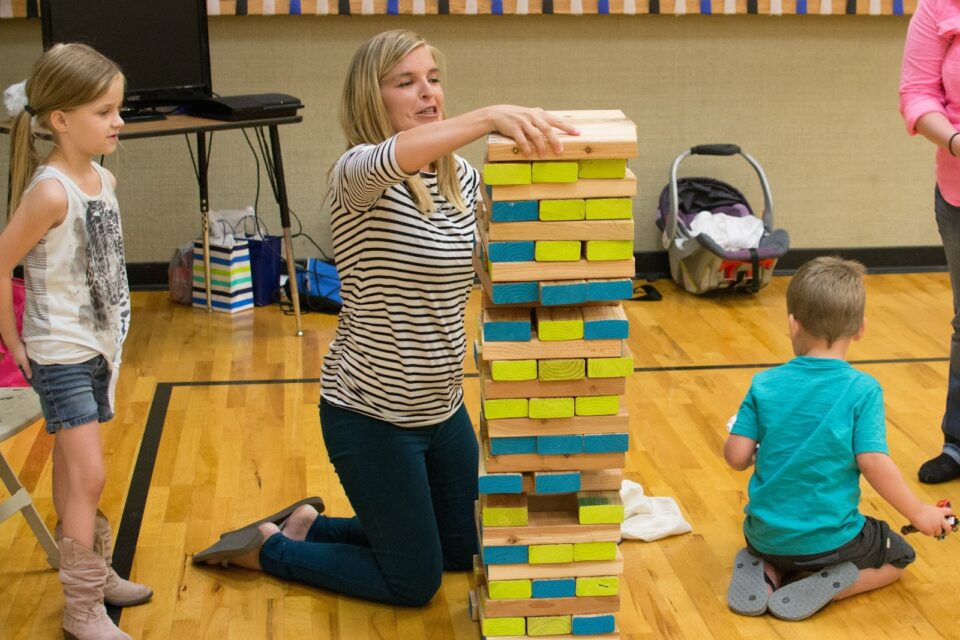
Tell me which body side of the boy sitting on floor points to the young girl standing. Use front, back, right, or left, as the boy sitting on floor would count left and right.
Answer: left

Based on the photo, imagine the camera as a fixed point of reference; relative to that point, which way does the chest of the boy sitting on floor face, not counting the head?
away from the camera

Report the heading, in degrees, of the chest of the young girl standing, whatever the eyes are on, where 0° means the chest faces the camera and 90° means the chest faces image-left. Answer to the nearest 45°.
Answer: approximately 315°

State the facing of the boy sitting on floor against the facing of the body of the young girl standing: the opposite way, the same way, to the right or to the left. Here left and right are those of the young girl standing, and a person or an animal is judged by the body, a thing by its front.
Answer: to the left

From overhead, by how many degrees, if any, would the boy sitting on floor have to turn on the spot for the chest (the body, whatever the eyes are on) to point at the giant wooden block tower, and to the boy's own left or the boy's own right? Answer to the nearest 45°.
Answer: approximately 135° to the boy's own left

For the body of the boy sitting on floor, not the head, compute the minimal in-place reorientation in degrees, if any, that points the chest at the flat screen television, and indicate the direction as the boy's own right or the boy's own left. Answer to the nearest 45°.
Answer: approximately 45° to the boy's own left

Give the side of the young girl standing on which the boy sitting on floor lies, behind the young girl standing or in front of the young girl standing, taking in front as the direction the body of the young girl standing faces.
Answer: in front

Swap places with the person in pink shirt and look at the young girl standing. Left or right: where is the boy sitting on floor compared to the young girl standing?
left

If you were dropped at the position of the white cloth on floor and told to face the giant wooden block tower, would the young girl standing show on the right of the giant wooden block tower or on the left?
right

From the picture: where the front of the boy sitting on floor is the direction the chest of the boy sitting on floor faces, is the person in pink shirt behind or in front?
in front

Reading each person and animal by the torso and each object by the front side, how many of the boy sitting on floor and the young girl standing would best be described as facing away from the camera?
1

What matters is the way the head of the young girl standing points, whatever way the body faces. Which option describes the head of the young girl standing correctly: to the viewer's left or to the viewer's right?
to the viewer's right
